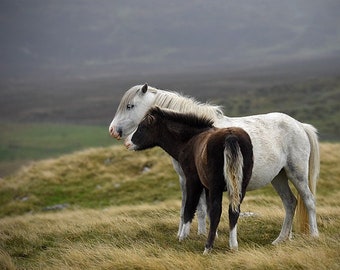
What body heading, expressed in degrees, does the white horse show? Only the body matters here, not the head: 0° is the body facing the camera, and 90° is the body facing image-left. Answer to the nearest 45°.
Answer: approximately 90°
